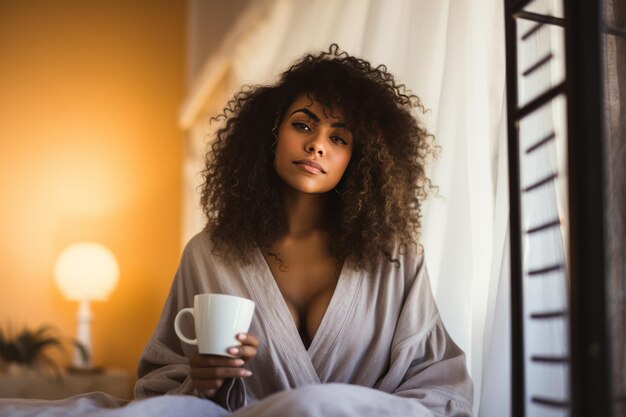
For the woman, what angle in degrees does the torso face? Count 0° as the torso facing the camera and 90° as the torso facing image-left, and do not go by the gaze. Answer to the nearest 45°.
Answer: approximately 0°

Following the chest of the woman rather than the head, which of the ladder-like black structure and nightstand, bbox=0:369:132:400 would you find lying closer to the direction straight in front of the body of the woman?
the ladder-like black structure

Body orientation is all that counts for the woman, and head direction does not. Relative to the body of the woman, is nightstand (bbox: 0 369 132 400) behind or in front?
behind

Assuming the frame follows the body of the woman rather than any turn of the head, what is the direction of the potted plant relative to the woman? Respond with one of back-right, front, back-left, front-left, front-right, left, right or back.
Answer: back-right

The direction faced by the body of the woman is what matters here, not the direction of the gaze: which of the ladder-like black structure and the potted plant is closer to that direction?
the ladder-like black structure
